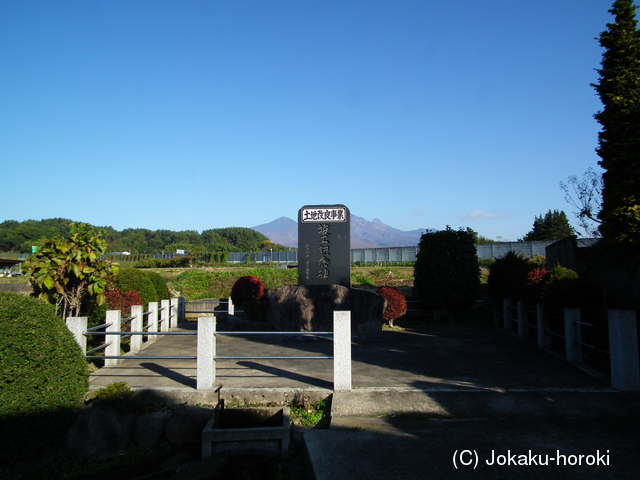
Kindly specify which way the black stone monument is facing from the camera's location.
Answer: facing the viewer

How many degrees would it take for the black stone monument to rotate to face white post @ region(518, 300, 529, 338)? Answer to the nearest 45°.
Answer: approximately 45° to its left

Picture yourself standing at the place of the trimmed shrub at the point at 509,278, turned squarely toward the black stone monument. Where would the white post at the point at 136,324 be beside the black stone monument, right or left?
left

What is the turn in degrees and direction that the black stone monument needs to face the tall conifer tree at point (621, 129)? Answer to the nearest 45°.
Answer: approximately 45° to its left

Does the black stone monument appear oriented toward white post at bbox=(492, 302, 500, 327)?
no

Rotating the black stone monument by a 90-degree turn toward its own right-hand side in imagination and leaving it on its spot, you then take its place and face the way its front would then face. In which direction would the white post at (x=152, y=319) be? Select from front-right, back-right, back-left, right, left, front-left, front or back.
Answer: front-left

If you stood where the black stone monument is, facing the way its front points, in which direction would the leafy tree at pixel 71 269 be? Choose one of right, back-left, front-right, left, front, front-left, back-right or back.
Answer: front-right

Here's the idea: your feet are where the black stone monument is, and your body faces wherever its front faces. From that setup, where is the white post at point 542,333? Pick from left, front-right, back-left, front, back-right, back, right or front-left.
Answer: front-left

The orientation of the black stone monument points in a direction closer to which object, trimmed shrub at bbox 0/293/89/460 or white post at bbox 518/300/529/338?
the trimmed shrub

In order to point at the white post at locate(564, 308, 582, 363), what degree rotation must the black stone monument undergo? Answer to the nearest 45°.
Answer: approximately 45° to its left

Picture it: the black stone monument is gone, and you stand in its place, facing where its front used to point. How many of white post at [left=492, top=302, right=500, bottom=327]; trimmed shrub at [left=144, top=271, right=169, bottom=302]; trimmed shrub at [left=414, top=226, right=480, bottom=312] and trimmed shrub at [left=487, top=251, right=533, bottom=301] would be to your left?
3

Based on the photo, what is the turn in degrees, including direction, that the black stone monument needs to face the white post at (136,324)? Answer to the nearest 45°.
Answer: approximately 45° to its right

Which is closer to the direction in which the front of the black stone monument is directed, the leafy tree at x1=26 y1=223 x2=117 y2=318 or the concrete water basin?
the concrete water basin

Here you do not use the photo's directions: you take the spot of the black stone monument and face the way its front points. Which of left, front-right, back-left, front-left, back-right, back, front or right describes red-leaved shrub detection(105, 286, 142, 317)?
front-right

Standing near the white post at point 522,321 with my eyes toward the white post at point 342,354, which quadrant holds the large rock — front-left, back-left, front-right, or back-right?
front-right

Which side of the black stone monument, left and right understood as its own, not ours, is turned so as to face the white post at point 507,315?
left

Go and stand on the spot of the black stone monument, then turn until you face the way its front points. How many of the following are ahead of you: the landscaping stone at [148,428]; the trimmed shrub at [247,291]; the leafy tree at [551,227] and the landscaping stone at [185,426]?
2

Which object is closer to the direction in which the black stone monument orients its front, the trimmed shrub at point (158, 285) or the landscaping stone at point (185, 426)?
the landscaping stone

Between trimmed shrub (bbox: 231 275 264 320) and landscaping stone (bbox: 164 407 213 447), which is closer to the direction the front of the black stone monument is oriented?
the landscaping stone

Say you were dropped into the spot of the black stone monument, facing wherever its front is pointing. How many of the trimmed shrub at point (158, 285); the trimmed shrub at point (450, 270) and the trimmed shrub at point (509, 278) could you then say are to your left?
2

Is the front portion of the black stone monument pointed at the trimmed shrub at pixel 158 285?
no

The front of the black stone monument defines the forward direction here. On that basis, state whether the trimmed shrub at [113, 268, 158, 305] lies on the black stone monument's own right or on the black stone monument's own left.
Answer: on the black stone monument's own right

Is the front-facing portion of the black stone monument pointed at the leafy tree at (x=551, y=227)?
no
